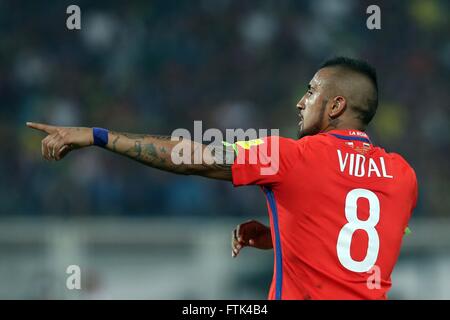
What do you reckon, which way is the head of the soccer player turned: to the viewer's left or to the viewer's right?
to the viewer's left

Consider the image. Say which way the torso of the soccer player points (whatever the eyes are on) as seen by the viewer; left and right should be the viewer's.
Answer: facing away from the viewer and to the left of the viewer
